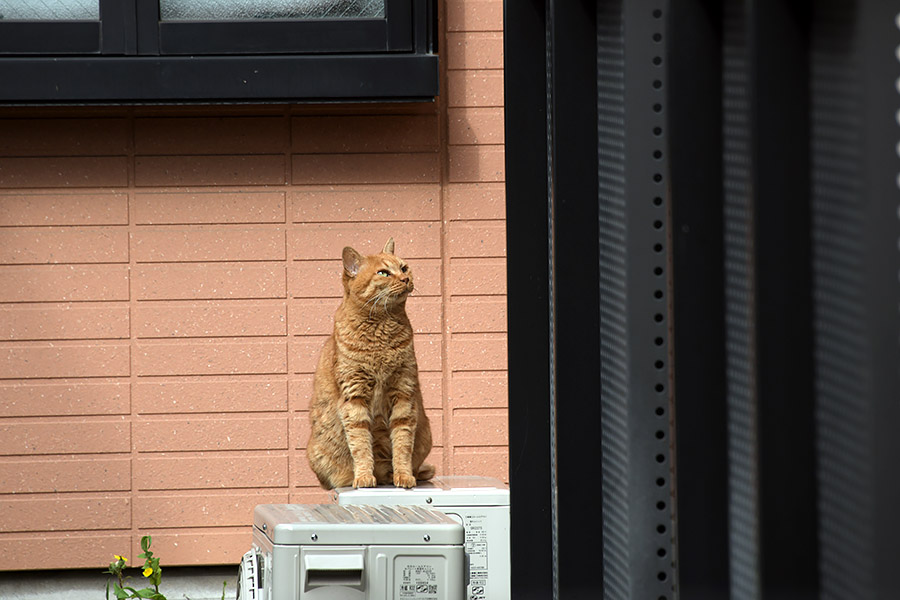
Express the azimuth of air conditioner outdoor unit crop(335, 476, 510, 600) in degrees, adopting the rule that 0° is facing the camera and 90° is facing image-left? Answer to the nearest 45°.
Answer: approximately 90°

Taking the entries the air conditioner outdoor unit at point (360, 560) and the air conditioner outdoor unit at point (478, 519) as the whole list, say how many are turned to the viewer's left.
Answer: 2

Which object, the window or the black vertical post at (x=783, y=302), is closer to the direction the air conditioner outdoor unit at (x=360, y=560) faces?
the window

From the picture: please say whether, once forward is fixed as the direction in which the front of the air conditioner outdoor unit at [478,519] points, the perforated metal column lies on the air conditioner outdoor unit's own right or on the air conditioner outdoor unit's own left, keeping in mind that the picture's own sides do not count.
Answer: on the air conditioner outdoor unit's own left

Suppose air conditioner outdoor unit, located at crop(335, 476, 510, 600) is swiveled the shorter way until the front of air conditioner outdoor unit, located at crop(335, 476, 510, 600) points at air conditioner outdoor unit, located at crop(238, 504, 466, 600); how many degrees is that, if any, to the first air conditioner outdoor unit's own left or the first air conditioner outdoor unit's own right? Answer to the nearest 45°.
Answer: approximately 45° to the first air conditioner outdoor unit's own left

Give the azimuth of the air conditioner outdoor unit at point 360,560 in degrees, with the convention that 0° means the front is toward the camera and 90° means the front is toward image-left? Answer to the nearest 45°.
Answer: approximately 90°

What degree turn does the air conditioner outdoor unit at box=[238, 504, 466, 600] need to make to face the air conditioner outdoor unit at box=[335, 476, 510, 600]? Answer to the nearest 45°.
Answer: approximately 135° to its right

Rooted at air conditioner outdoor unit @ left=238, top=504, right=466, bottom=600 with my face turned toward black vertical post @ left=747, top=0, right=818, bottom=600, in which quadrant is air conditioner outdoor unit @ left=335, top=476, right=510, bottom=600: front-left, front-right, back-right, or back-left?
back-left
